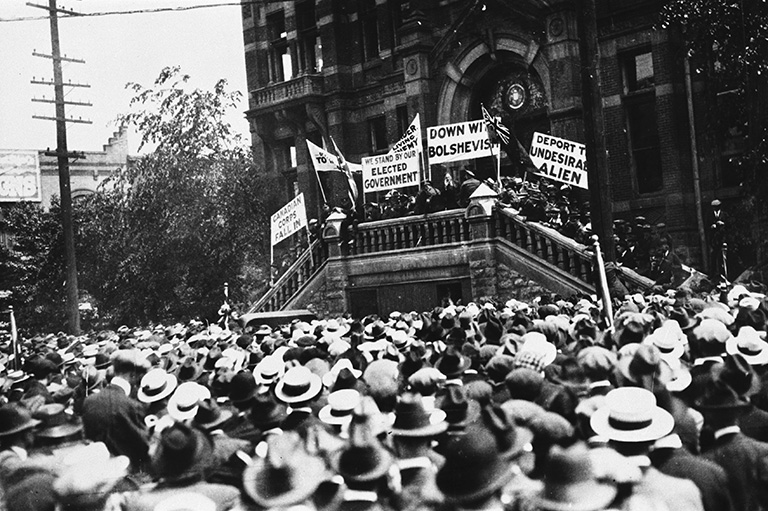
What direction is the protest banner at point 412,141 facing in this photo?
toward the camera

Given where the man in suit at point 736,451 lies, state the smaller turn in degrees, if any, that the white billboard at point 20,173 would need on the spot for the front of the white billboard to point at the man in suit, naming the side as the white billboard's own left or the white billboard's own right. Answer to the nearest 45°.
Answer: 0° — it already faces them

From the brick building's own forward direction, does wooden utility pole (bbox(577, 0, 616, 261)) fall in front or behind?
in front

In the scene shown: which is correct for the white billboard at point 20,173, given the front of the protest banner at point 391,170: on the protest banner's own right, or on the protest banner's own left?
on the protest banner's own right

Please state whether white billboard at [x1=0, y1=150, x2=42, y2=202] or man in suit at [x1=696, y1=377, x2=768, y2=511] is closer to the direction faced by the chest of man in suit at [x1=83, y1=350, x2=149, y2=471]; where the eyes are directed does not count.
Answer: the white billboard

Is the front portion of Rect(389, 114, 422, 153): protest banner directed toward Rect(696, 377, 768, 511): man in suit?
yes

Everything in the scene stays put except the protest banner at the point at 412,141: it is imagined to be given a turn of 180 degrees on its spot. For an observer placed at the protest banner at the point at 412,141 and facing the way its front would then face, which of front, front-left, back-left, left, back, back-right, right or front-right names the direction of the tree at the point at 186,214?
front-left

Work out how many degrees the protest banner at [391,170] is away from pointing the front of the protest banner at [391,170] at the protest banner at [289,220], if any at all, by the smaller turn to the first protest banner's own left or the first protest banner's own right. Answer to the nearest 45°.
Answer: approximately 90° to the first protest banner's own right

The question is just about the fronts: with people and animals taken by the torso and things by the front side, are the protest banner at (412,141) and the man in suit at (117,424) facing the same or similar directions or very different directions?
very different directions

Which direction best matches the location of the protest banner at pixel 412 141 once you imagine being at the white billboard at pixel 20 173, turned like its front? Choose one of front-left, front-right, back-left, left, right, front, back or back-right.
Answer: front-left

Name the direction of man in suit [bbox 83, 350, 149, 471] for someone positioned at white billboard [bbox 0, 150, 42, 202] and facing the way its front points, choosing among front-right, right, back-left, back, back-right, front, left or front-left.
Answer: front

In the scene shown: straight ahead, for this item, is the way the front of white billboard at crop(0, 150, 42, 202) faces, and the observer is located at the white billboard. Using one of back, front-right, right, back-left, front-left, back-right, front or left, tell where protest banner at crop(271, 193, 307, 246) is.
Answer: front-left

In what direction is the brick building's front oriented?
toward the camera

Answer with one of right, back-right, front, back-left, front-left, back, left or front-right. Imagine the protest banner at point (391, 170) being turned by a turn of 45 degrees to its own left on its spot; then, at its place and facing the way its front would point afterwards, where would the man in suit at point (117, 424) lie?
front-right

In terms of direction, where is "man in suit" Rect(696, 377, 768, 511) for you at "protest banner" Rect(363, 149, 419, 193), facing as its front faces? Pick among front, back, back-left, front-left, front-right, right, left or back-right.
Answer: front

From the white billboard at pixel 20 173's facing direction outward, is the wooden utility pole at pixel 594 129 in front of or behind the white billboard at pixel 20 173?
in front
